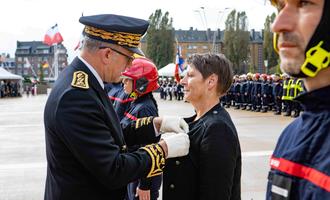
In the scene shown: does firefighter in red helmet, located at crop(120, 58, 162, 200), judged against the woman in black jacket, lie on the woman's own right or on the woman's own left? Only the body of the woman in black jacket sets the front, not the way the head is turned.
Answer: on the woman's own right

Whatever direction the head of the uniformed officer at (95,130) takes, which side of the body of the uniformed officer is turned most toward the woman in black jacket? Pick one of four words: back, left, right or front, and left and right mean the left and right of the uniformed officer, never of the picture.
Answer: front

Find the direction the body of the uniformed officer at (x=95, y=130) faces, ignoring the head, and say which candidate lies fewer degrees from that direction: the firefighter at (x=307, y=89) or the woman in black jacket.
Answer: the woman in black jacket

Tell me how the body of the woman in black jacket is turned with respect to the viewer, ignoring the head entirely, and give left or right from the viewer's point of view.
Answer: facing to the left of the viewer

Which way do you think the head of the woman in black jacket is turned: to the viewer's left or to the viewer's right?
to the viewer's left

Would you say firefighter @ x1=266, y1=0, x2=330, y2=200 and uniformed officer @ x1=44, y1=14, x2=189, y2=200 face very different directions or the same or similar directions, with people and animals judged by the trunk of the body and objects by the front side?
very different directions

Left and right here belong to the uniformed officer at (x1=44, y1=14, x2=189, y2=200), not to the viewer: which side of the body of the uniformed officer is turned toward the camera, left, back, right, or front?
right

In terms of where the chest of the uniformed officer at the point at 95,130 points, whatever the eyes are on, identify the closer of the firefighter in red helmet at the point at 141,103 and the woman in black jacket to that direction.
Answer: the woman in black jacket

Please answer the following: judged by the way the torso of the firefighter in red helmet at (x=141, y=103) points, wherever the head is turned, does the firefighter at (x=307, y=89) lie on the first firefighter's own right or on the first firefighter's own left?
on the first firefighter's own left

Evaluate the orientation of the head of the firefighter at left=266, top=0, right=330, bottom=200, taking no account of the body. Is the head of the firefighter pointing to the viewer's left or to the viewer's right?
to the viewer's left

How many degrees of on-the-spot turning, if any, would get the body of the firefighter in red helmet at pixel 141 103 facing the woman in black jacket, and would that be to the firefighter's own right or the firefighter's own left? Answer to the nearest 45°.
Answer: approximately 90° to the firefighter's own left
